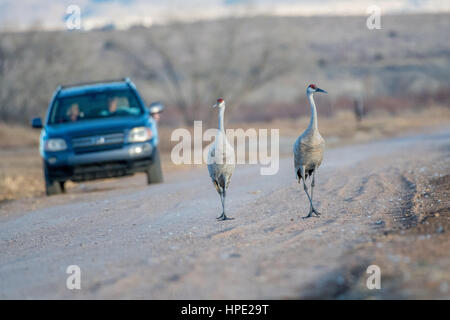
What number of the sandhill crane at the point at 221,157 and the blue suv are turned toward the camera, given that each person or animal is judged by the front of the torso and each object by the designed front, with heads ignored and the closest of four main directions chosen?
2

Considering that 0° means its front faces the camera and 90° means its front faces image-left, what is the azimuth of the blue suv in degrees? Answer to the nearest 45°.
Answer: approximately 0°

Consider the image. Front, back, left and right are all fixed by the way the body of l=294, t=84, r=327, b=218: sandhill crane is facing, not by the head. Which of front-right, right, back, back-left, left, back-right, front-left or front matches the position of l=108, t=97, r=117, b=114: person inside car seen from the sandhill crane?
back

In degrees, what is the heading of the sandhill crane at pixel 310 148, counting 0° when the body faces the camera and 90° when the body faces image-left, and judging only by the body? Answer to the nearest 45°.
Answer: approximately 315°

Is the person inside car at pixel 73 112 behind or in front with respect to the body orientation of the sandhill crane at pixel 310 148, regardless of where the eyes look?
behind

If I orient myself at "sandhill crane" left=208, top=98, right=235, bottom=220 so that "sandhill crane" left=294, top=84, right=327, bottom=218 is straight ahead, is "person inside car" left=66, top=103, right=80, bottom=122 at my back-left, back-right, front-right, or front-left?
back-left

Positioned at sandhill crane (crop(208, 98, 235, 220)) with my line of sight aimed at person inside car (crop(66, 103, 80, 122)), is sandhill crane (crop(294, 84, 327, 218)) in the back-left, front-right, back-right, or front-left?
back-right

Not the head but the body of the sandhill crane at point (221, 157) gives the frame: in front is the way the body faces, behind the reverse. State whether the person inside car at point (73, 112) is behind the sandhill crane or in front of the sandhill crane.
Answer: behind

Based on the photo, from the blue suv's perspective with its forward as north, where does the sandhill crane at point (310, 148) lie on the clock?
The sandhill crane is roughly at 11 o'clock from the blue suv.

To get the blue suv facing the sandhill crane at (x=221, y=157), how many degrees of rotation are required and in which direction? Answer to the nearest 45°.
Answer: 0° — it already faces it

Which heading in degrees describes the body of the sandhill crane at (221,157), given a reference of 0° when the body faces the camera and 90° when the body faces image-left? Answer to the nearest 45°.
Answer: approximately 0°

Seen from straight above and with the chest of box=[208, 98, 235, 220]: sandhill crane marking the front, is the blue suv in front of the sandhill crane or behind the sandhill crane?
behind
